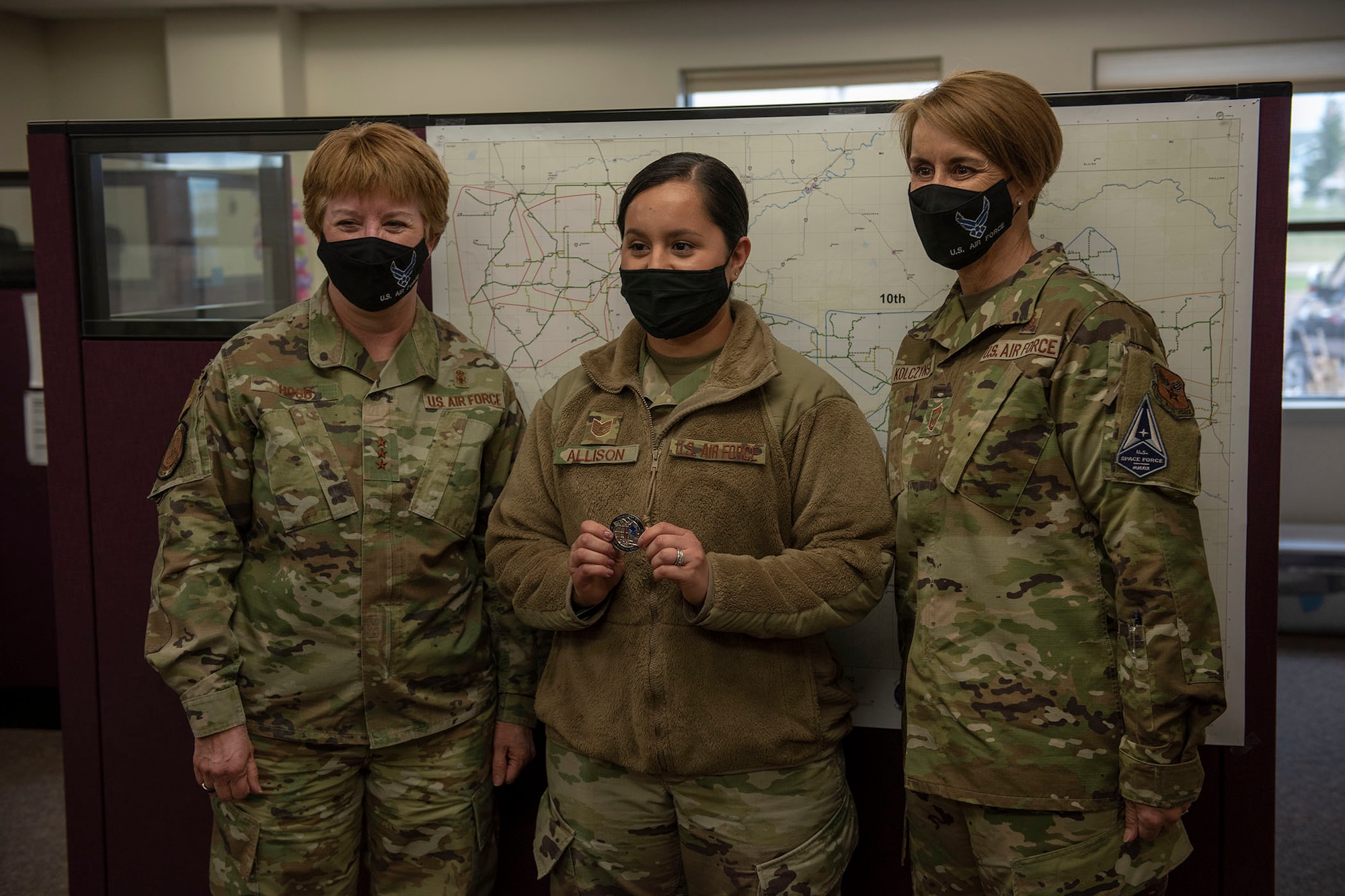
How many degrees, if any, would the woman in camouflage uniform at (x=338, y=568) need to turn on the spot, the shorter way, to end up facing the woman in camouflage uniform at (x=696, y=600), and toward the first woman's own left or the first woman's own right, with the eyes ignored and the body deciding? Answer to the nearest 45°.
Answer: approximately 45° to the first woman's own left

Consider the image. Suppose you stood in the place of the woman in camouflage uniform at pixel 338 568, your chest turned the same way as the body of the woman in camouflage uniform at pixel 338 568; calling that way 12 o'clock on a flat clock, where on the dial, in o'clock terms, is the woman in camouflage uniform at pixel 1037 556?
the woman in camouflage uniform at pixel 1037 556 is roughly at 10 o'clock from the woman in camouflage uniform at pixel 338 568.

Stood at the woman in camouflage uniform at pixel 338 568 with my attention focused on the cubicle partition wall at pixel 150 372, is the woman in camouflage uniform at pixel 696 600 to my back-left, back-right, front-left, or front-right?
back-right

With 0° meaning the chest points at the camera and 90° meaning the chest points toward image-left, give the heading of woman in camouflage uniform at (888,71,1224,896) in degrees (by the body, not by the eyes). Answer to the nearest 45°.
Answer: approximately 45°

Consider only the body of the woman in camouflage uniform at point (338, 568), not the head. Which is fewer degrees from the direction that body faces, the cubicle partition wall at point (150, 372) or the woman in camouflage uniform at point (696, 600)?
the woman in camouflage uniform
